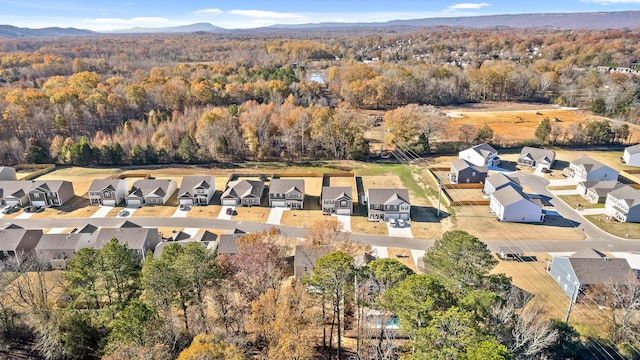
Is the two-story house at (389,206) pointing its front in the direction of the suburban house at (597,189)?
no

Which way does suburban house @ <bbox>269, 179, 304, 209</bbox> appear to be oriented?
toward the camera

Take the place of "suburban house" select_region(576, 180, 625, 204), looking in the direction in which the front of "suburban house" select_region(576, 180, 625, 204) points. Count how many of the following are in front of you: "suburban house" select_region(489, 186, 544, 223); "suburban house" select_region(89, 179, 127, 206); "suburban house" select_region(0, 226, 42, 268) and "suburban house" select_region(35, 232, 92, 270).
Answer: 4

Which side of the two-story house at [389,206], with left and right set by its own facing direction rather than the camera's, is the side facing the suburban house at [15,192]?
right

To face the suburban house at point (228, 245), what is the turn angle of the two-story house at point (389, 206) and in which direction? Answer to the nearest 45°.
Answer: approximately 45° to its right

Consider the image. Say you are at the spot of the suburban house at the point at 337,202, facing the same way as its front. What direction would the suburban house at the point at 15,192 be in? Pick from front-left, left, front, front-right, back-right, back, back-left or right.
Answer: right

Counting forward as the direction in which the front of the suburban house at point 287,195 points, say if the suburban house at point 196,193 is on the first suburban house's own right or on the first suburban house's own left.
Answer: on the first suburban house's own right

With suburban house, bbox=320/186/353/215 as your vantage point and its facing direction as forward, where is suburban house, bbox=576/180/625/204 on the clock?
suburban house, bbox=576/180/625/204 is roughly at 9 o'clock from suburban house, bbox=320/186/353/215.

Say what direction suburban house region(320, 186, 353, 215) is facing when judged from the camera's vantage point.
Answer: facing the viewer

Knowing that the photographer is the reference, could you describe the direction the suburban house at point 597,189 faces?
facing the viewer and to the left of the viewer

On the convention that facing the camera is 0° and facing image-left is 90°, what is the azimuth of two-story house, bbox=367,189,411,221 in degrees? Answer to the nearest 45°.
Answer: approximately 0°

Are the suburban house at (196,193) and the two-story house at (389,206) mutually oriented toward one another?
no

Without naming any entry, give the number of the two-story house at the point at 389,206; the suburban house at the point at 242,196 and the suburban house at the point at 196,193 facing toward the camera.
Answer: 3

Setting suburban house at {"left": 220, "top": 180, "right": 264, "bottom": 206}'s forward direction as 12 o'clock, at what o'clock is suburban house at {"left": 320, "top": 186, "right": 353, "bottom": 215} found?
suburban house at {"left": 320, "top": 186, "right": 353, "bottom": 215} is roughly at 10 o'clock from suburban house at {"left": 220, "top": 180, "right": 264, "bottom": 206}.

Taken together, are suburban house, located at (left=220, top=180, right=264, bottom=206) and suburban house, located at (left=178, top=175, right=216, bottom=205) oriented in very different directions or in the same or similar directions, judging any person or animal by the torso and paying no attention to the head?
same or similar directions

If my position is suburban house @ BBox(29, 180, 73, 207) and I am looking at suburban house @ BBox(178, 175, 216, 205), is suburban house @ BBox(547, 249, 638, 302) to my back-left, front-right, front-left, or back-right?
front-right

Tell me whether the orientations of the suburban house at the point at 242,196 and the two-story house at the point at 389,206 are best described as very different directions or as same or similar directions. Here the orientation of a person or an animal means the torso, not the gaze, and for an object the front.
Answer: same or similar directions

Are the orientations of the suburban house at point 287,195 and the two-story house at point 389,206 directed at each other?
no

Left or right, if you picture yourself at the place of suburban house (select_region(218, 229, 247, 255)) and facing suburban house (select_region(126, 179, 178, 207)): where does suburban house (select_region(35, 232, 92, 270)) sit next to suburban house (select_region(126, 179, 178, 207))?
left

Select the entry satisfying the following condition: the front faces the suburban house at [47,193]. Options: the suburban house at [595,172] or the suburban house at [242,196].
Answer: the suburban house at [595,172]

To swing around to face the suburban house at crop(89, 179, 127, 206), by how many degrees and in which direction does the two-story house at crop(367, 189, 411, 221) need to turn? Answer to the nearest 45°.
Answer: approximately 90° to its right

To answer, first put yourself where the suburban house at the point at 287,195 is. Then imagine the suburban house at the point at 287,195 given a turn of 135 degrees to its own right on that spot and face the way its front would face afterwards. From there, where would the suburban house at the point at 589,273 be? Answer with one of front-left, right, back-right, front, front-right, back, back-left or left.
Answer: back

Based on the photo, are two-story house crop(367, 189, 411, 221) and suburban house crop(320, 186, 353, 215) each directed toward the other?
no

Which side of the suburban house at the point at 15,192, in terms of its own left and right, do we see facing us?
front
